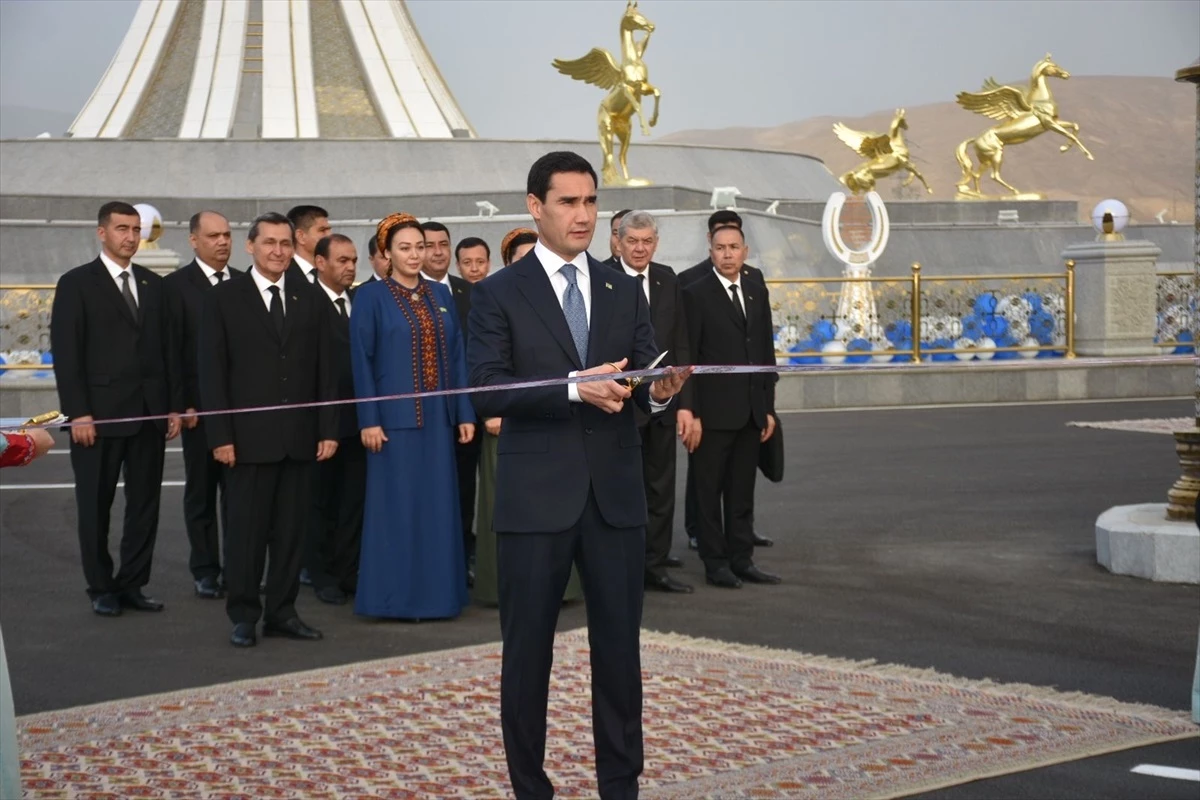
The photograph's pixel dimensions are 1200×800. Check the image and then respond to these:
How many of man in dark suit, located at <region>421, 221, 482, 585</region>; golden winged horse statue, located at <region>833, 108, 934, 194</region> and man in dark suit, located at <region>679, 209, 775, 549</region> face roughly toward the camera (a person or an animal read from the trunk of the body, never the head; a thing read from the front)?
2

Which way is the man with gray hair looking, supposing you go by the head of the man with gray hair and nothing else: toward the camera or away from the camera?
toward the camera

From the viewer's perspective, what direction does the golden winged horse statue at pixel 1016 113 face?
to the viewer's right

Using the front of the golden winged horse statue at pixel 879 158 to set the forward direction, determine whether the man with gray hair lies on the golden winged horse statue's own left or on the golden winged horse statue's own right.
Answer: on the golden winged horse statue's own right

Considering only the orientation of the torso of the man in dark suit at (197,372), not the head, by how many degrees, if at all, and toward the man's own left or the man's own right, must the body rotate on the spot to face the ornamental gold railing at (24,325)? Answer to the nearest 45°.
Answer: approximately 135° to the man's own left

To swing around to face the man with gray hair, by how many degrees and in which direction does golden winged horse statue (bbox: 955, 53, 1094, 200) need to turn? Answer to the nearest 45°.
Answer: approximately 90° to its right

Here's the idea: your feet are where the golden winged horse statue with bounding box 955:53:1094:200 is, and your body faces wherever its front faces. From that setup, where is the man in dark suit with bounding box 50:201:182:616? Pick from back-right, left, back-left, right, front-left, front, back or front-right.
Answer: right

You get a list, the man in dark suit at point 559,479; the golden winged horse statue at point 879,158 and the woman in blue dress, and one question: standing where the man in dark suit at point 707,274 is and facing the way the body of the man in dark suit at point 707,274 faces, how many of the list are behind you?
1

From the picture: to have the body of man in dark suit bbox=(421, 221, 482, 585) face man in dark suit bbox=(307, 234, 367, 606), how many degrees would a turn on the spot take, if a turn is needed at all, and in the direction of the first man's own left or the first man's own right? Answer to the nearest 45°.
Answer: approximately 90° to the first man's own right

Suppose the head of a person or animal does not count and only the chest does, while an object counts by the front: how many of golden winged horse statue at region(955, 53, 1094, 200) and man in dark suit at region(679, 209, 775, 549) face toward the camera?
1

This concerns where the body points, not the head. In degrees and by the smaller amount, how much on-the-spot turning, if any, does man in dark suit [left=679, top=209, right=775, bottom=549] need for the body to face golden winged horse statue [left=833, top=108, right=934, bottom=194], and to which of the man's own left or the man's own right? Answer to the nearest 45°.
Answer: approximately 180°

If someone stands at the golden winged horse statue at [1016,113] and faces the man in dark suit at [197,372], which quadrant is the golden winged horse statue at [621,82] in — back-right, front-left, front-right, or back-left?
front-right

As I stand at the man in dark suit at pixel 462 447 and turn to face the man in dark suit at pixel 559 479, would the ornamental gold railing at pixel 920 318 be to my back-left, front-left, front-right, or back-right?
back-left

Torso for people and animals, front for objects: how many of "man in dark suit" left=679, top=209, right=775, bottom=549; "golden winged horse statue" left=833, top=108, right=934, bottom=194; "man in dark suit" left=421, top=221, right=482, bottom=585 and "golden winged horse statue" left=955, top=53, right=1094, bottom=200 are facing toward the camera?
2

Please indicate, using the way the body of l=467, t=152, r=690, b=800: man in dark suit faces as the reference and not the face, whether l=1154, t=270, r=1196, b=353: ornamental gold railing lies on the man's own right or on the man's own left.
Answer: on the man's own left

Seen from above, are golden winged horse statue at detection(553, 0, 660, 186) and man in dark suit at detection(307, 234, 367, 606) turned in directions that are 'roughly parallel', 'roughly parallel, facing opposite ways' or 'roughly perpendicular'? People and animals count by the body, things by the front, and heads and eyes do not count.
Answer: roughly parallel

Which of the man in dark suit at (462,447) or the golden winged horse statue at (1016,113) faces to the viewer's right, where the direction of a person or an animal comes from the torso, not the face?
the golden winged horse statue

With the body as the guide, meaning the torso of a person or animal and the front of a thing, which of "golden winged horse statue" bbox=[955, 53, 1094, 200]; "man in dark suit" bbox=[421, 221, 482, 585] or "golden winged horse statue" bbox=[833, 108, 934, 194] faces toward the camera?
the man in dark suit

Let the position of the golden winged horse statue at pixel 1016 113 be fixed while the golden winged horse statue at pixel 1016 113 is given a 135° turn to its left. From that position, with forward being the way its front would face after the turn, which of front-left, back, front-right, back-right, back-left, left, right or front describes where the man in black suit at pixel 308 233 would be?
back-left
